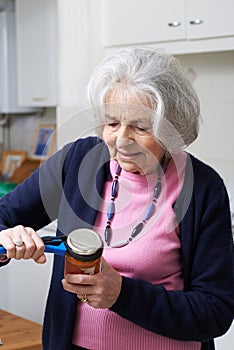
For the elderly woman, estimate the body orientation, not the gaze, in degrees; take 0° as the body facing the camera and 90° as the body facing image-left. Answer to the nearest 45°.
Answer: approximately 45°

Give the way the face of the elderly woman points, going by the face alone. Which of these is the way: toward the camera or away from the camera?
toward the camera

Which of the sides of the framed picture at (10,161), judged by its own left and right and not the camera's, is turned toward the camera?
front

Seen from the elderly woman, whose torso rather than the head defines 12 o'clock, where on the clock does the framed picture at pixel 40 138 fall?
The framed picture is roughly at 4 o'clock from the elderly woman.

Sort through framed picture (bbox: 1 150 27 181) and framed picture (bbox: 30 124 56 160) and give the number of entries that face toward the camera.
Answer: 2

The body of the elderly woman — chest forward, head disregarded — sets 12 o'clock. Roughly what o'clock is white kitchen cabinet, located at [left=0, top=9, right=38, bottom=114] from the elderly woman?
The white kitchen cabinet is roughly at 4 o'clock from the elderly woman.

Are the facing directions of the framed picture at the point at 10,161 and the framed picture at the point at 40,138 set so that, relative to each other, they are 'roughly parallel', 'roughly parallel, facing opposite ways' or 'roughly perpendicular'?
roughly parallel
